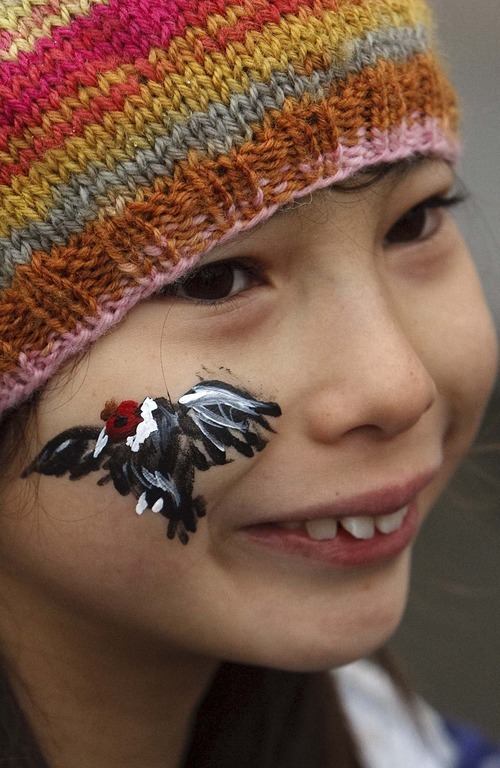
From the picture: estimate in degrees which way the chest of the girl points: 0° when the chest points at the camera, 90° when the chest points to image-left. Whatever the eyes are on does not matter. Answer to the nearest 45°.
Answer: approximately 315°
